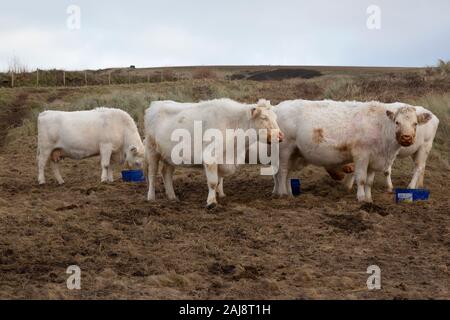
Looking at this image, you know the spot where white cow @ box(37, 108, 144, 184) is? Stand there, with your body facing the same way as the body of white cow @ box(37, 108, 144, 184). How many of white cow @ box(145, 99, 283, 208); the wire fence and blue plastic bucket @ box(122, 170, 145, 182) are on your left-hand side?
1

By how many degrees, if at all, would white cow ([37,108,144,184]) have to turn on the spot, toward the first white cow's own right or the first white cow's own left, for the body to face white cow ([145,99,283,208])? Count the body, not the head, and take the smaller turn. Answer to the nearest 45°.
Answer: approximately 45° to the first white cow's own right

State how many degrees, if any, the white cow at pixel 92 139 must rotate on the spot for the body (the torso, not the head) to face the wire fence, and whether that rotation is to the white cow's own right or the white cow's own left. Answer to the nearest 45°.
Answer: approximately 90° to the white cow's own left

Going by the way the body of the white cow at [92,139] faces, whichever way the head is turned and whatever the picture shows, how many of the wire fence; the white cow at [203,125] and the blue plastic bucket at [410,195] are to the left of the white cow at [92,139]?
1

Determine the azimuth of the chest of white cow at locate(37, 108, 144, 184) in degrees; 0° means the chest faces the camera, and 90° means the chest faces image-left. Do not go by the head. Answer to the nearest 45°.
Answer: approximately 270°

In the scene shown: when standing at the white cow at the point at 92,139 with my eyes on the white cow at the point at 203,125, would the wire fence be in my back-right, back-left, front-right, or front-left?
back-left

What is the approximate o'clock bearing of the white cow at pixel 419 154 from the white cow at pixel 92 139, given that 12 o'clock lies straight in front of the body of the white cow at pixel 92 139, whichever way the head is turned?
the white cow at pixel 419 154 is roughly at 1 o'clock from the white cow at pixel 92 139.
